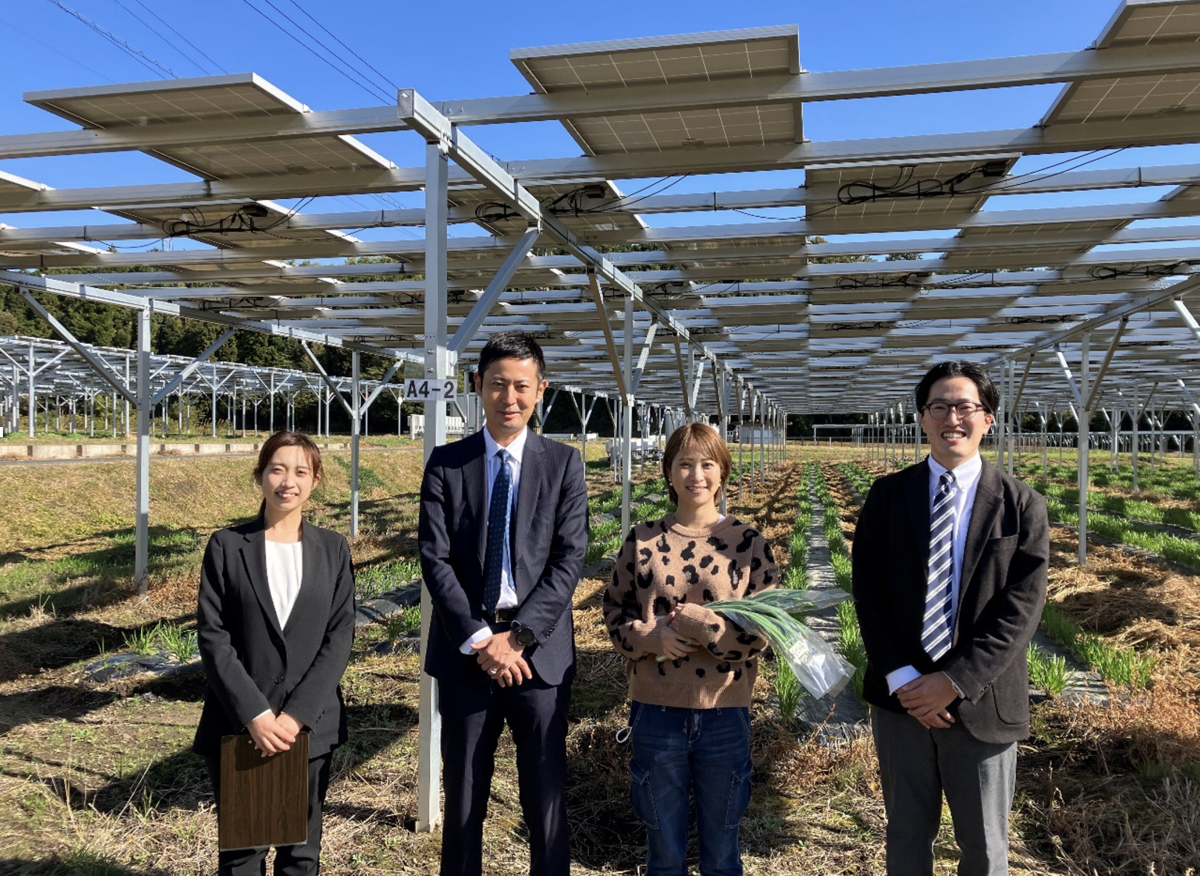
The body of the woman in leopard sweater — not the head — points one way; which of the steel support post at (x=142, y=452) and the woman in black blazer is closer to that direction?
the woman in black blazer

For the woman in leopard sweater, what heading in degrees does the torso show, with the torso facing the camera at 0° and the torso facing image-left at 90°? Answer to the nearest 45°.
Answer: approximately 0°

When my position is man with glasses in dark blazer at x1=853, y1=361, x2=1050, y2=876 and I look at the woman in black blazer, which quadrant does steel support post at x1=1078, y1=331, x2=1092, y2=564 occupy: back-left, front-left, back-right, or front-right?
back-right

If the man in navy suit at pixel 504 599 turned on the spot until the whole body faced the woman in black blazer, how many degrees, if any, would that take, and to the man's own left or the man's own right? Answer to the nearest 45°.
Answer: approximately 90° to the man's own right

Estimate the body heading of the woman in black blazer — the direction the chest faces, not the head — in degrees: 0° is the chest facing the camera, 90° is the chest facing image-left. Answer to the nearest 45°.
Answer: approximately 0°

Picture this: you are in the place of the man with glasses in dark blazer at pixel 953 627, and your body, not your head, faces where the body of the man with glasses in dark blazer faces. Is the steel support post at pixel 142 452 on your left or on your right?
on your right

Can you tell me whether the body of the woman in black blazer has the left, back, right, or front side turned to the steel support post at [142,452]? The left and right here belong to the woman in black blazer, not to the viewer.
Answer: back
